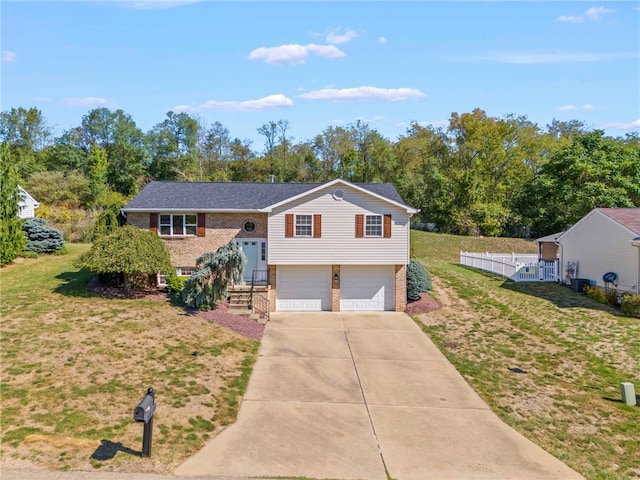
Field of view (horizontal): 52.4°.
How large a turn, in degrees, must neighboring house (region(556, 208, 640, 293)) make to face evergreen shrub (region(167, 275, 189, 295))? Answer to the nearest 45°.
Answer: approximately 90° to its right

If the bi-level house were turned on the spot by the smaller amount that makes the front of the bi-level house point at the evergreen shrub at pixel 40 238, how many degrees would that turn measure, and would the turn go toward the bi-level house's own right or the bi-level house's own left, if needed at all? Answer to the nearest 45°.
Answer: approximately 135° to the bi-level house's own right

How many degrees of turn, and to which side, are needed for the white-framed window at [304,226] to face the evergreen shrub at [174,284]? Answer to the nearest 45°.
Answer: approximately 90° to its right

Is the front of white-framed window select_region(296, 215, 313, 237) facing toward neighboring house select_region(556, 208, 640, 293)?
no

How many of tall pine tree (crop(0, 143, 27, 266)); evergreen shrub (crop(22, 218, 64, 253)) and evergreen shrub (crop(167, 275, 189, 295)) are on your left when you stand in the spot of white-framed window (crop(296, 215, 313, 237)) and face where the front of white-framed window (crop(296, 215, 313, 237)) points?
0

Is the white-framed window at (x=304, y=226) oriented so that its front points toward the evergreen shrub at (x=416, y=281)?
no

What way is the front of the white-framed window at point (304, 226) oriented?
toward the camera

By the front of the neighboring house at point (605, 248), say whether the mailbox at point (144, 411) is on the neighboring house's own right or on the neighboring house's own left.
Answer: on the neighboring house's own right

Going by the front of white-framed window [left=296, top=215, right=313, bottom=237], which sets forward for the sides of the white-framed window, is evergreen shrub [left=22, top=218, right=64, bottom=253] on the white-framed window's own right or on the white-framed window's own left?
on the white-framed window's own right

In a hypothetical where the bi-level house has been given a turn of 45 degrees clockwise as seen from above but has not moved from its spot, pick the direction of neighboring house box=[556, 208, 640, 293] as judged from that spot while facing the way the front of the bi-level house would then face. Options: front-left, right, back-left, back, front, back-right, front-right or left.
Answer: back-left

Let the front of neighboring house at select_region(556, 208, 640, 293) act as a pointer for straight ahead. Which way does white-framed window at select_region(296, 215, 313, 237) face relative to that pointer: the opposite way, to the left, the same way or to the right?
the same way

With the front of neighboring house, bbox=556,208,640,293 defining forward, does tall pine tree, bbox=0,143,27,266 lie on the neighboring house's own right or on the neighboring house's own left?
on the neighboring house's own right

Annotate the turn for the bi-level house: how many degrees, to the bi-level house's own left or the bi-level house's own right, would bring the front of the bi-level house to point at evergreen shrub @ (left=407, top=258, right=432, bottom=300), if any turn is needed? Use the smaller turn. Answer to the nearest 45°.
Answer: approximately 90° to the bi-level house's own left

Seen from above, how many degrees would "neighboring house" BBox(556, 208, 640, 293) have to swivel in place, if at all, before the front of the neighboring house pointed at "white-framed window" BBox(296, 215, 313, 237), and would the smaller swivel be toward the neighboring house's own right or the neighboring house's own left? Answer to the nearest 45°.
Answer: approximately 90° to the neighboring house's own right

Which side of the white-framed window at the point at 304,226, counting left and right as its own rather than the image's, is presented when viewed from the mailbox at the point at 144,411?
front

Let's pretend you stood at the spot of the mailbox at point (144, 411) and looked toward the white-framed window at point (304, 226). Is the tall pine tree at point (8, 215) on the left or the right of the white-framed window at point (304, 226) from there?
left

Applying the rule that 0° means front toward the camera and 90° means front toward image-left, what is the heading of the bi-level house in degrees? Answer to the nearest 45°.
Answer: approximately 0°
